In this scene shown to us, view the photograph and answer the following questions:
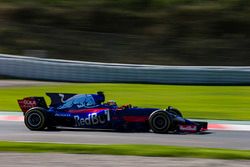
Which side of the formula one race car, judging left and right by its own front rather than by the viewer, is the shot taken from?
right

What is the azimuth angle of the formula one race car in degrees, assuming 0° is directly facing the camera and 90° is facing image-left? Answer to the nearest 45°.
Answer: approximately 270°
